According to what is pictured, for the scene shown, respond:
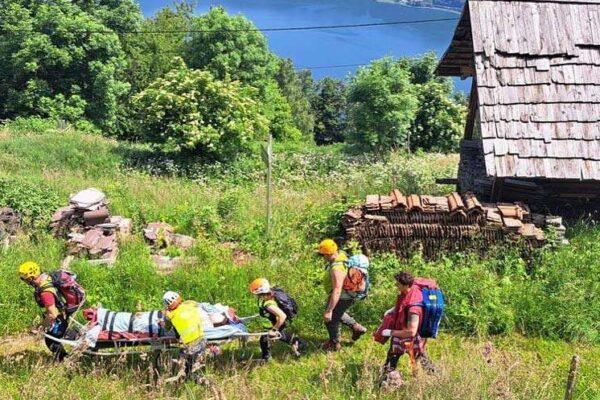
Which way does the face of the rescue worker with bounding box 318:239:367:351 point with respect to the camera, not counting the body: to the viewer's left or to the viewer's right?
to the viewer's left

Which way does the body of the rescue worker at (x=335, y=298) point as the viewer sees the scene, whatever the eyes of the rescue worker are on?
to the viewer's left

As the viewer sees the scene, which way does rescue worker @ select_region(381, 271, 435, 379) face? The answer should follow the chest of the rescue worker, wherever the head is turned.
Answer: to the viewer's left

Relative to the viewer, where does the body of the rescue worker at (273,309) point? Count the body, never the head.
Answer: to the viewer's left

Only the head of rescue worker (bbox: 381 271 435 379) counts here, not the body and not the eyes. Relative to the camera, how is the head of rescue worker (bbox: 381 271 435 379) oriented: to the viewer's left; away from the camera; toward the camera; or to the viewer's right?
to the viewer's left
